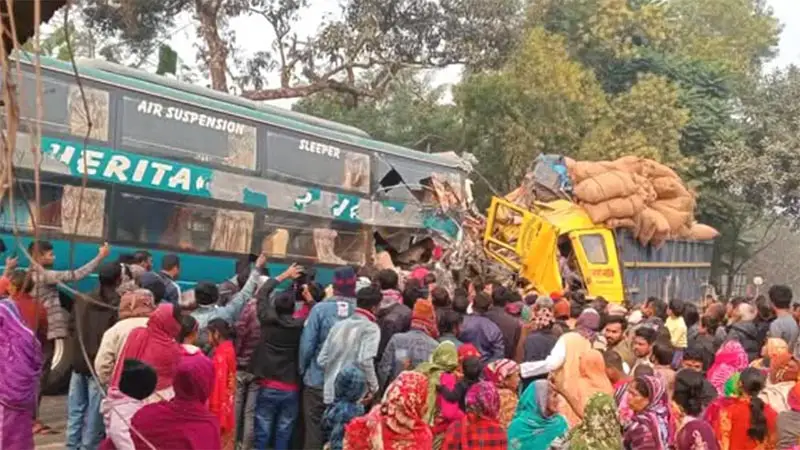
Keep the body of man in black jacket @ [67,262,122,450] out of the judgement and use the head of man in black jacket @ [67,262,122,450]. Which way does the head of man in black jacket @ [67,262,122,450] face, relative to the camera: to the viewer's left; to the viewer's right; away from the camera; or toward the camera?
away from the camera

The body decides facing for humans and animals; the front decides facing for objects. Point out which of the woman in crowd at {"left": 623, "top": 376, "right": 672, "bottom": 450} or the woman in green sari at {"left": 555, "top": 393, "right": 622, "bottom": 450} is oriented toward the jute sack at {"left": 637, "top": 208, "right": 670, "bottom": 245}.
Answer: the woman in green sari

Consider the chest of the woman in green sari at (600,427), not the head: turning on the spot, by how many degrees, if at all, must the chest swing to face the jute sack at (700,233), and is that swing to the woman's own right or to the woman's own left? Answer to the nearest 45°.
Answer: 0° — they already face it

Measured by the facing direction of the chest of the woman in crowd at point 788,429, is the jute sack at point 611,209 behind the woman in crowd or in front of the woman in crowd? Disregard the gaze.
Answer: in front

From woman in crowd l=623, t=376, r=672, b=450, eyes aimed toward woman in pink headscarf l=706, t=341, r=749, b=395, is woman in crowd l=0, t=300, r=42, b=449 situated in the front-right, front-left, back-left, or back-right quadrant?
back-left

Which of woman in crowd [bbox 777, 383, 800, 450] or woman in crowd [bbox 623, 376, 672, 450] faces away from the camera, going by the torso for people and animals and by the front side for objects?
woman in crowd [bbox 777, 383, 800, 450]

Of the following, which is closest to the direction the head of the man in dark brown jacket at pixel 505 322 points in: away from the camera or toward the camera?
away from the camera

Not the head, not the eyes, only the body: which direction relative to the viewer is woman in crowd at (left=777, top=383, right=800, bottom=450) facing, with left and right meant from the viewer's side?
facing away from the viewer

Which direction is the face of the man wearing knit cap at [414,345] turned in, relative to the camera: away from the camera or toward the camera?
away from the camera

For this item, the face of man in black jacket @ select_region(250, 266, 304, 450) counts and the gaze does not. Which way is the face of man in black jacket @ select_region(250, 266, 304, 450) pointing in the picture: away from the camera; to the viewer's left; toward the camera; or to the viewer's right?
away from the camera

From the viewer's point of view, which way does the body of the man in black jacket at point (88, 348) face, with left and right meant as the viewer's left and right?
facing away from the viewer and to the right of the viewer

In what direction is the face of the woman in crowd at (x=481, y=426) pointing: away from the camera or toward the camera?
away from the camera
